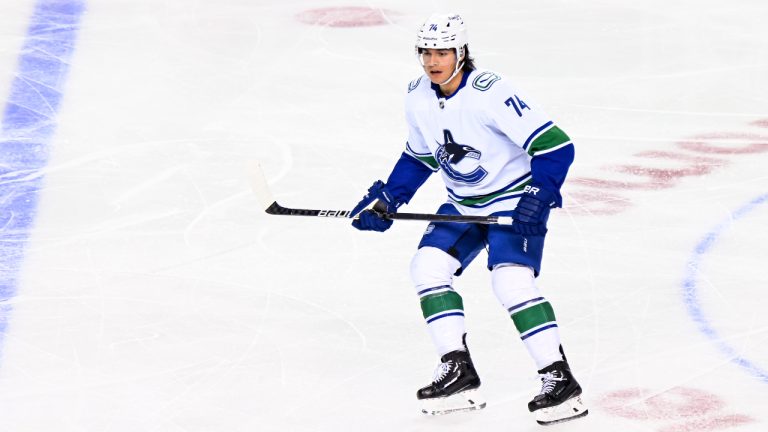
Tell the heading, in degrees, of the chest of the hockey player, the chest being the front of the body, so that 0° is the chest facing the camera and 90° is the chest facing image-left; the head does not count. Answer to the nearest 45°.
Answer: approximately 45°

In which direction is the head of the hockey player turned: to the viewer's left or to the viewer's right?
to the viewer's left
